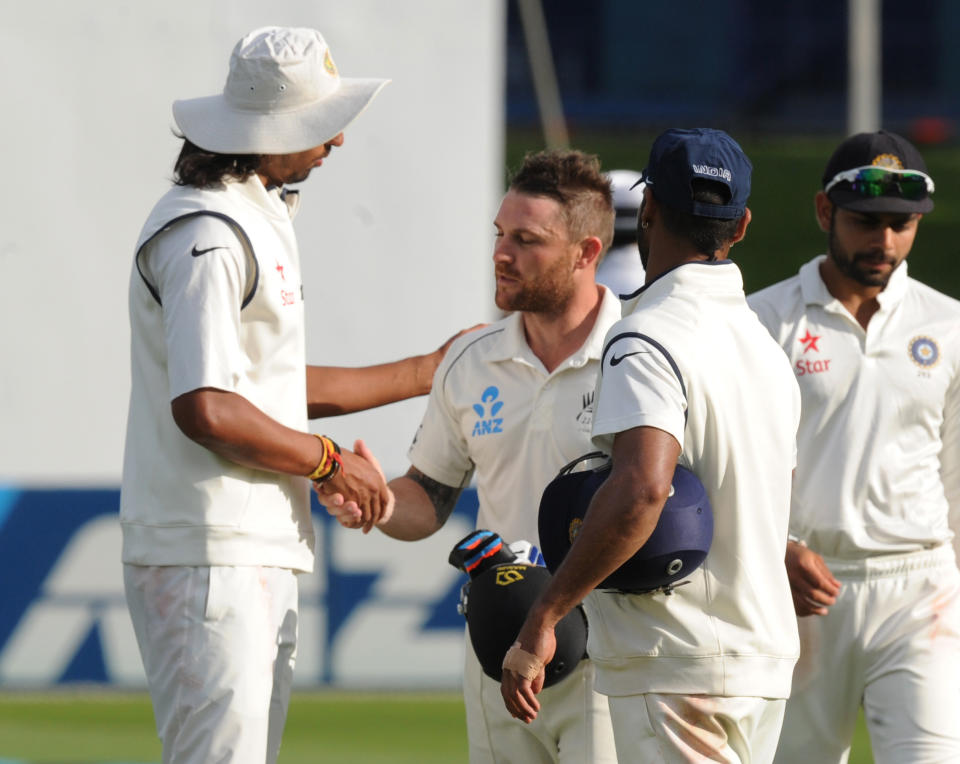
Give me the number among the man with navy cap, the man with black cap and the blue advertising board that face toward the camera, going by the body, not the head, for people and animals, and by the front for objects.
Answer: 2

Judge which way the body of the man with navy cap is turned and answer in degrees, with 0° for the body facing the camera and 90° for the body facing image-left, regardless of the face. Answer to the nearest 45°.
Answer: approximately 135°

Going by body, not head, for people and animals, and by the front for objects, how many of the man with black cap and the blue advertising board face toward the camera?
2

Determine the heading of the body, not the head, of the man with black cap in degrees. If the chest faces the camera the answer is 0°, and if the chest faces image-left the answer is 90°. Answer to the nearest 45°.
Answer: approximately 0°

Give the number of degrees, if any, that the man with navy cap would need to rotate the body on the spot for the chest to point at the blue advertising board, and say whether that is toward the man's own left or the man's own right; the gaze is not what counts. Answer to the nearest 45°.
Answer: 0° — they already face it

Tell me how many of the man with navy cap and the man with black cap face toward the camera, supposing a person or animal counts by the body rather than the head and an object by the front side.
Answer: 1

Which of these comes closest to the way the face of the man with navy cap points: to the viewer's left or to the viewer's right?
to the viewer's left

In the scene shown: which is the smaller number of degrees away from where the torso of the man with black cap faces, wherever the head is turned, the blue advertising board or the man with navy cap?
the man with navy cap

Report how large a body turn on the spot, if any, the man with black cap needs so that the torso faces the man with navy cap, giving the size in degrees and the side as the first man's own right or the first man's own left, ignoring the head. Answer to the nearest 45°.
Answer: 0° — they already face them

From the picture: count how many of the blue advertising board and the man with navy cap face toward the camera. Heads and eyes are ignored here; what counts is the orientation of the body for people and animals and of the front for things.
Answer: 1

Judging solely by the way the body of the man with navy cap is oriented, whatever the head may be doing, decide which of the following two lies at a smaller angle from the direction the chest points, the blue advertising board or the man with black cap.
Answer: the blue advertising board
